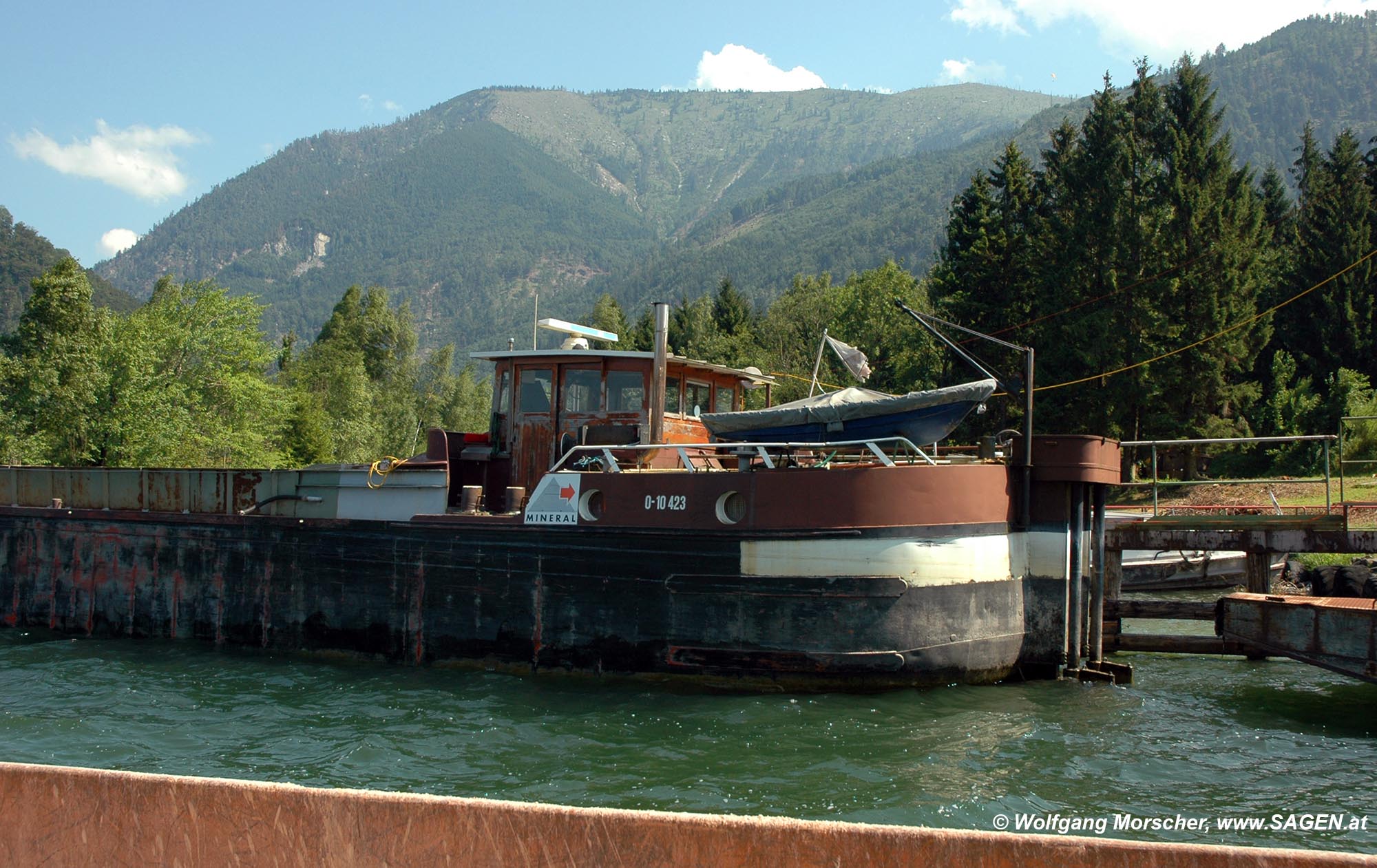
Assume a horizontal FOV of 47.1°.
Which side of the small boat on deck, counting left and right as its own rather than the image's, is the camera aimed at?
right

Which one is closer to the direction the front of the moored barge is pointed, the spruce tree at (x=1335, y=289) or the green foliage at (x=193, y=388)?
the green foliage

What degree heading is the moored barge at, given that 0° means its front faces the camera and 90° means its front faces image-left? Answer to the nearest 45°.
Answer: approximately 135°

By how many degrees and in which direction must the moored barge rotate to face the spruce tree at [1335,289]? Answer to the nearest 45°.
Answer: approximately 90° to its right

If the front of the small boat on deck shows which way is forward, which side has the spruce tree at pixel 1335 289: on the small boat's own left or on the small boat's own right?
on the small boat's own left

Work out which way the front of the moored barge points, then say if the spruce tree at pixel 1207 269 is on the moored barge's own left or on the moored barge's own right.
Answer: on the moored barge's own right

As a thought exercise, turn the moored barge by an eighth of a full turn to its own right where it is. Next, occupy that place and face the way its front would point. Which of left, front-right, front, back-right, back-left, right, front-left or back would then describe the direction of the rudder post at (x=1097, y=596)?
right
